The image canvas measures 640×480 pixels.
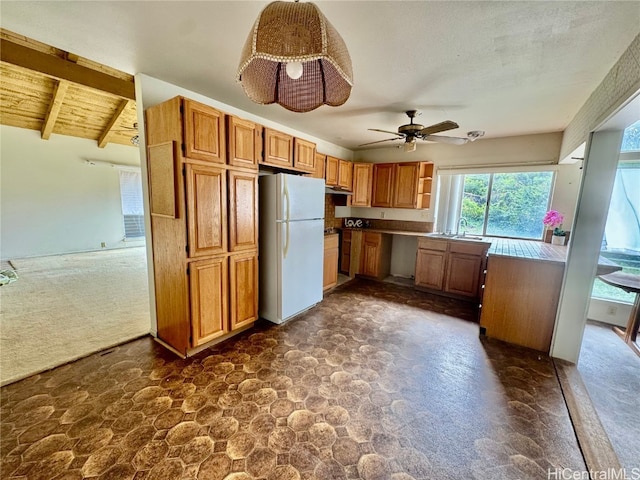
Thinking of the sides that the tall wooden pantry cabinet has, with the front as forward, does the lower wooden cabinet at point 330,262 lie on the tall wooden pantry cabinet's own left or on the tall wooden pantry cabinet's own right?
on the tall wooden pantry cabinet's own left

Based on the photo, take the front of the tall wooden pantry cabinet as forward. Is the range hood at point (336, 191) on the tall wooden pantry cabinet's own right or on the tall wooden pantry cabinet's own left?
on the tall wooden pantry cabinet's own left

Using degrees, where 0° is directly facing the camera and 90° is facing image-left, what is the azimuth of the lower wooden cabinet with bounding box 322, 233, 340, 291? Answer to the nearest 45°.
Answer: approximately 315°

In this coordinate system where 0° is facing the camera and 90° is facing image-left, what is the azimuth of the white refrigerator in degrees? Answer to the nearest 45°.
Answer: approximately 315°

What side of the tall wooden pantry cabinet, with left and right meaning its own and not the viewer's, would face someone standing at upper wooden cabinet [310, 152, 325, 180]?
left

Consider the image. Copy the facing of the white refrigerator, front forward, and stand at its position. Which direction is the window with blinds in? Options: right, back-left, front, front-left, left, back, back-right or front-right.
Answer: back

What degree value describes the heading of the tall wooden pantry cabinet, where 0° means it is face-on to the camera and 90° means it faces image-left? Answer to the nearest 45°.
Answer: approximately 315°

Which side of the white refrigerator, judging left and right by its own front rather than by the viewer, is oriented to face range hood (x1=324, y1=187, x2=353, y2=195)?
left
